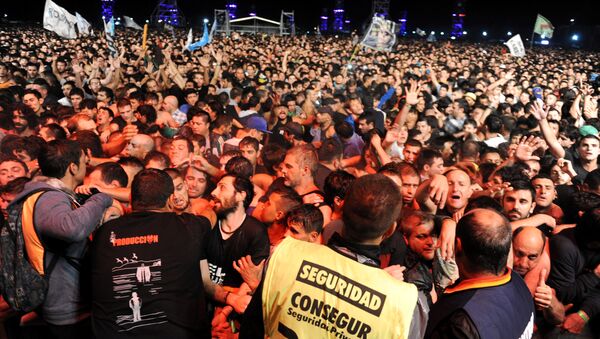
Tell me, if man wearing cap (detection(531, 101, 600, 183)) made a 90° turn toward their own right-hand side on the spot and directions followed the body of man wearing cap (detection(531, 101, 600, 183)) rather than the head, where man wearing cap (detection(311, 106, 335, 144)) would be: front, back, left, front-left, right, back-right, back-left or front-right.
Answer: front

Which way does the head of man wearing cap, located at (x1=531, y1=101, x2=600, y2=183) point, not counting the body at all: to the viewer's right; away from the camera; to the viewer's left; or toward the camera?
toward the camera

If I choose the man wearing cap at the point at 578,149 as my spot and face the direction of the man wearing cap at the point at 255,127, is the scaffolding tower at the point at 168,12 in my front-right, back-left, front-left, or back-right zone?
front-right

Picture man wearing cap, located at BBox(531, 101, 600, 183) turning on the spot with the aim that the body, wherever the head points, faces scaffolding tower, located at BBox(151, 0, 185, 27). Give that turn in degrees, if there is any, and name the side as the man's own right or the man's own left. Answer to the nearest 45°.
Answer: approximately 135° to the man's own right

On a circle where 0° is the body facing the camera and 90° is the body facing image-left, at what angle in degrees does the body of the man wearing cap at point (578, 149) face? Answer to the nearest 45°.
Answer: approximately 0°

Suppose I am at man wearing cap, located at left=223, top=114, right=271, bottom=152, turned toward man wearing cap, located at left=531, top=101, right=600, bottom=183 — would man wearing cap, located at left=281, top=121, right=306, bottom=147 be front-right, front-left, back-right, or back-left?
front-right

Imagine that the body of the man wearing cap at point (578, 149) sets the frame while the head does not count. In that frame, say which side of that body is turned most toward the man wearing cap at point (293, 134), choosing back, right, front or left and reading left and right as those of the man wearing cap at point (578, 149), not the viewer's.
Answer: right

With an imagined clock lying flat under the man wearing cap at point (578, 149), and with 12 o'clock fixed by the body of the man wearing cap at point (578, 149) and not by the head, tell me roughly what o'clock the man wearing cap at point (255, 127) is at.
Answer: the man wearing cap at point (255, 127) is roughly at 3 o'clock from the man wearing cap at point (578, 149).

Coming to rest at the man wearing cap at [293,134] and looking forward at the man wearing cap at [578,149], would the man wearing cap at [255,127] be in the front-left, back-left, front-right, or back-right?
back-left

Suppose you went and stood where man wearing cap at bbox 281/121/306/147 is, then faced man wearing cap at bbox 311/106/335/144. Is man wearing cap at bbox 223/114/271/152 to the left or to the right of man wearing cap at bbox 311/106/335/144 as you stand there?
left
